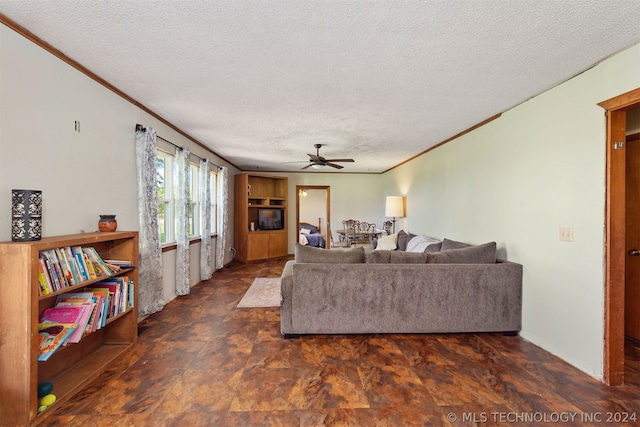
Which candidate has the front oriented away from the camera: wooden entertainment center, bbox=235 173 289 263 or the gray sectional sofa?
the gray sectional sofa

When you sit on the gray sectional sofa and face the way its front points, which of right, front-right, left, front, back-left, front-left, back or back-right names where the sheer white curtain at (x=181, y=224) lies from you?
left

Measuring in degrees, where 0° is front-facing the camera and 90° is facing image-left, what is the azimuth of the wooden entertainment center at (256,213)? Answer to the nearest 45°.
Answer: approximately 315°

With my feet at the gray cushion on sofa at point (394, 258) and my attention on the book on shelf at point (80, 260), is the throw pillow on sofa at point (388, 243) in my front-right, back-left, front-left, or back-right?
back-right

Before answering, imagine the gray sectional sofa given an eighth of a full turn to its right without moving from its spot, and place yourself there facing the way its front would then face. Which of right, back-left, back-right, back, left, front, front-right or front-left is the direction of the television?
left

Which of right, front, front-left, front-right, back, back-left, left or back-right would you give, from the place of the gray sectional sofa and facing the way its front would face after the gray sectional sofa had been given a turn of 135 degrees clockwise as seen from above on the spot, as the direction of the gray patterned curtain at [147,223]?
back-right

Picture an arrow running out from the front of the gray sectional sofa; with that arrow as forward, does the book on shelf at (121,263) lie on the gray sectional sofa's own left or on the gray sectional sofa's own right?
on the gray sectional sofa's own left

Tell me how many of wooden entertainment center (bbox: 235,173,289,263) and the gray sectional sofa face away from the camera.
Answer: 1

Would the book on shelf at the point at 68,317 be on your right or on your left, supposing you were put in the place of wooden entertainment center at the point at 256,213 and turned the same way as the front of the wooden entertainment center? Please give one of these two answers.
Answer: on your right

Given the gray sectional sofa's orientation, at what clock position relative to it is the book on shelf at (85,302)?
The book on shelf is roughly at 8 o'clock from the gray sectional sofa.

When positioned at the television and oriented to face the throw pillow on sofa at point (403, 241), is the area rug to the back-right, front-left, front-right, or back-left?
front-right

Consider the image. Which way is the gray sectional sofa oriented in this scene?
away from the camera

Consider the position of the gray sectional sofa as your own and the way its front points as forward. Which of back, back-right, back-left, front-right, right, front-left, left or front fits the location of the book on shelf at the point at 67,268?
back-left

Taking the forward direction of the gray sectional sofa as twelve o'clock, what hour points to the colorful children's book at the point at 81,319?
The colorful children's book is roughly at 8 o'clock from the gray sectional sofa.
